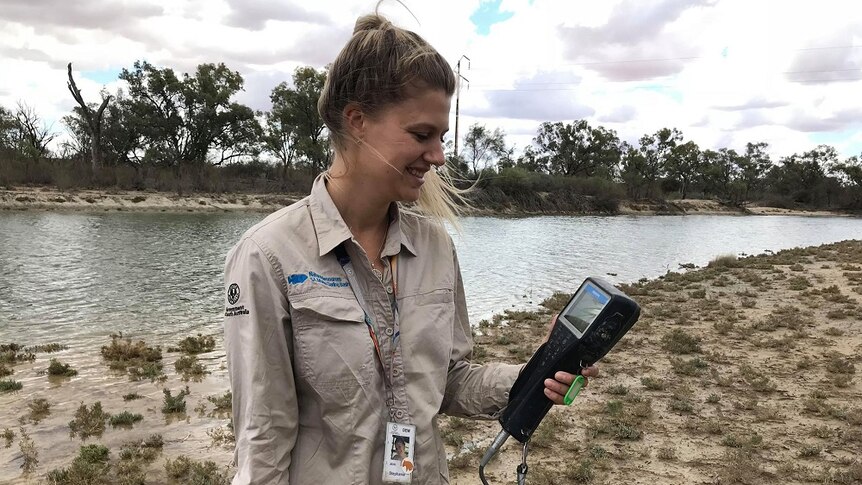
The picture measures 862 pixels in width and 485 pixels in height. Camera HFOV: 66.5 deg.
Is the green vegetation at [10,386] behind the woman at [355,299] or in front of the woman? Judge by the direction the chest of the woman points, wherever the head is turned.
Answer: behind

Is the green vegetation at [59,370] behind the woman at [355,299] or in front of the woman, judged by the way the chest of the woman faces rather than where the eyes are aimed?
behind

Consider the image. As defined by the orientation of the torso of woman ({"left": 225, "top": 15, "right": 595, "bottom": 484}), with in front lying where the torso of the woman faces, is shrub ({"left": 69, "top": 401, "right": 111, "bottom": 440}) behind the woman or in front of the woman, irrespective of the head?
behind

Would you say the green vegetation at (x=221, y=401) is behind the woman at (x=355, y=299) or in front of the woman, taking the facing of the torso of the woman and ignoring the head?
behind

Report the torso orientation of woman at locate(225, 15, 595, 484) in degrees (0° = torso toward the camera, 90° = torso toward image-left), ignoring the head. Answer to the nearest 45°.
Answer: approximately 315°

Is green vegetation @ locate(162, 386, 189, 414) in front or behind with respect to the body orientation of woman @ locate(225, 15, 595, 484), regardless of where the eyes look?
behind
